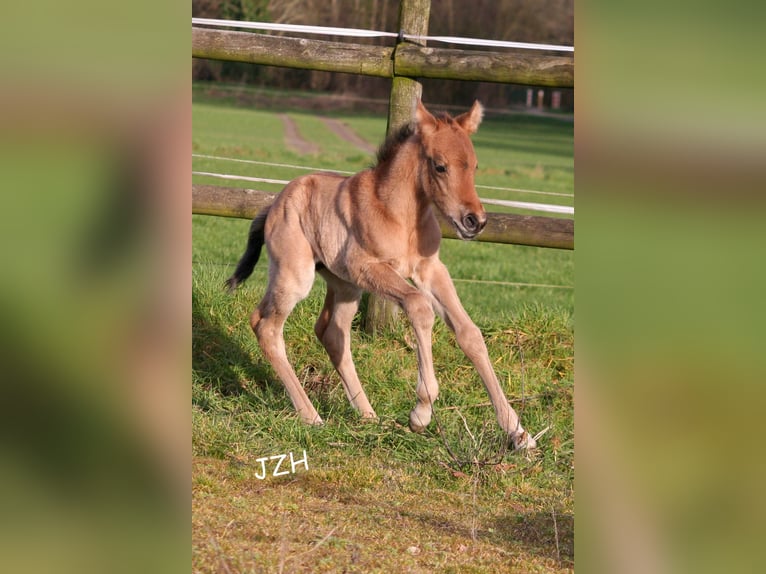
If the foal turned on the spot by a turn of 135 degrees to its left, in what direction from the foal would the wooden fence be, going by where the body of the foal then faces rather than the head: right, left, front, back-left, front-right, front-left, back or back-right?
front

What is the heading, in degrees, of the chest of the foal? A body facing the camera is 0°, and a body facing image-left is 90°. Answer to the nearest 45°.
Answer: approximately 315°
